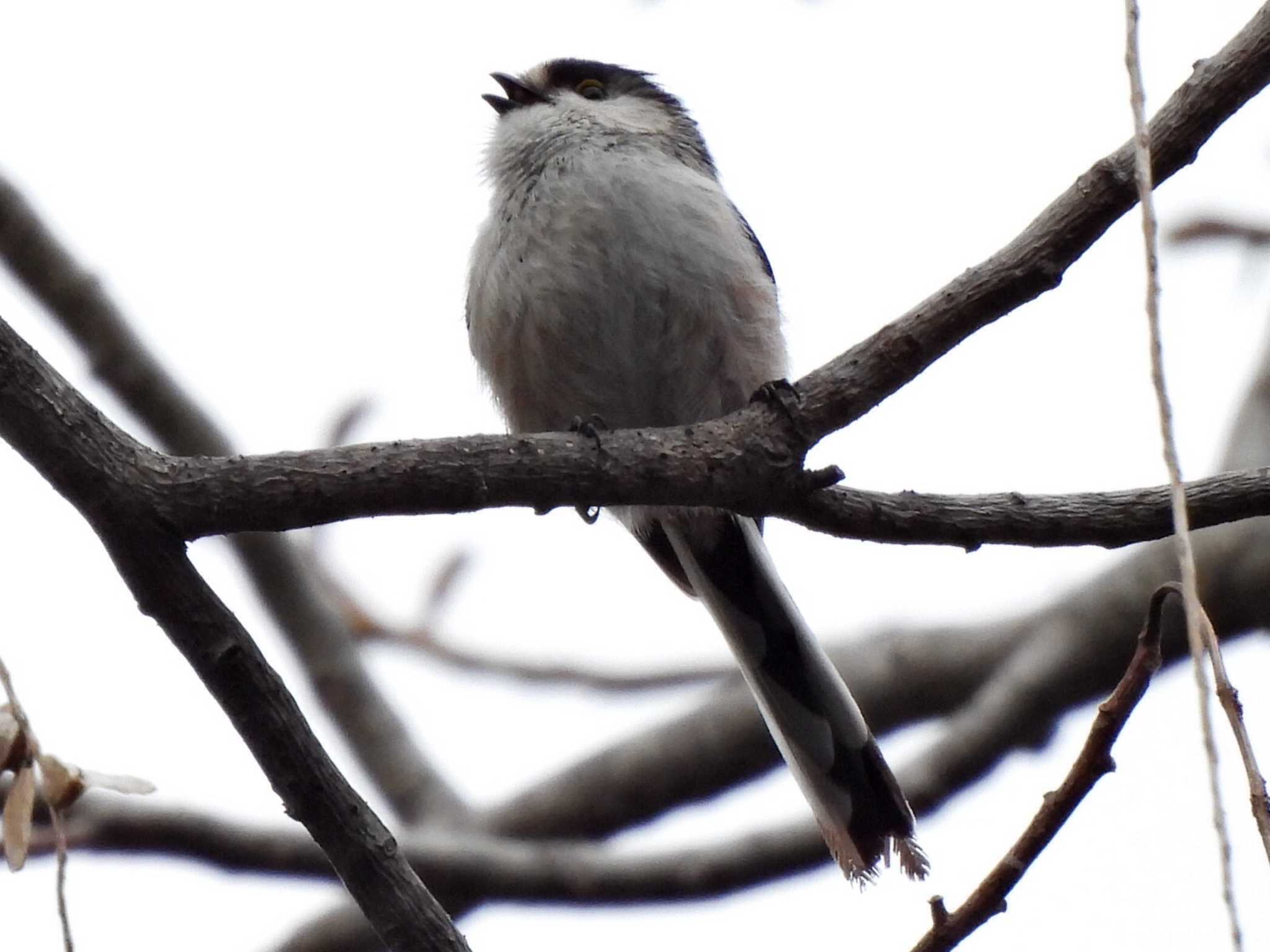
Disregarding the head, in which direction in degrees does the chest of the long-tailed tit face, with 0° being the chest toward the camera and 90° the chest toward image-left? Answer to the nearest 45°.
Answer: approximately 45°

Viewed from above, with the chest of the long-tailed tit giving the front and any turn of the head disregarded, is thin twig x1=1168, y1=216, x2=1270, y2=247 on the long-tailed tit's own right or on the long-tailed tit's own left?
on the long-tailed tit's own left

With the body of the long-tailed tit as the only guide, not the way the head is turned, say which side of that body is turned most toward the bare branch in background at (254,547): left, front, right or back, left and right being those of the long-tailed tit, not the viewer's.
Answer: right

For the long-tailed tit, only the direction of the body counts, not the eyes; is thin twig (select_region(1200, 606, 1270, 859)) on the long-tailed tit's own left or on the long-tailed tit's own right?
on the long-tailed tit's own left
